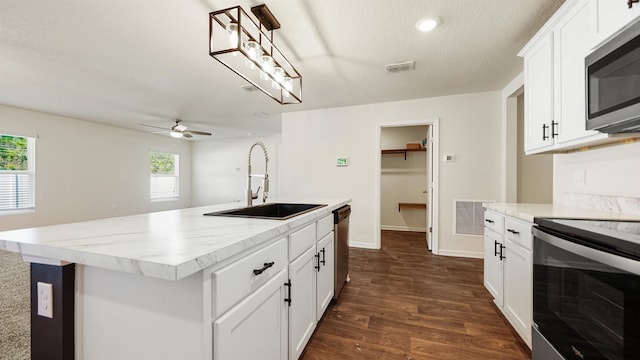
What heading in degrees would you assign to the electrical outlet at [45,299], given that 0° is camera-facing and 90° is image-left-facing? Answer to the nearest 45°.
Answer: approximately 45°

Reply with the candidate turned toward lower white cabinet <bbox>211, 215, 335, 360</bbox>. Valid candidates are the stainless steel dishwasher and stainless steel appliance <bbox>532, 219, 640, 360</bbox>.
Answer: the stainless steel appliance

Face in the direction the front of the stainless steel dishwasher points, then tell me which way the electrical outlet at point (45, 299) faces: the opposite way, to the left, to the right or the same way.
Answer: to the right

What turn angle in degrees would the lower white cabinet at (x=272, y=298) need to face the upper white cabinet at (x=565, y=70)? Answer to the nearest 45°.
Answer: approximately 45° to its left

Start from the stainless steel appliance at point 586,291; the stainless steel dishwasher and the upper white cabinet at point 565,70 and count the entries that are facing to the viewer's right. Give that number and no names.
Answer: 1

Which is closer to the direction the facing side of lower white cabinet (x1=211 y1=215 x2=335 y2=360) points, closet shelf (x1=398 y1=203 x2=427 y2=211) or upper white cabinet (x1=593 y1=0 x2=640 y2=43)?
the upper white cabinet

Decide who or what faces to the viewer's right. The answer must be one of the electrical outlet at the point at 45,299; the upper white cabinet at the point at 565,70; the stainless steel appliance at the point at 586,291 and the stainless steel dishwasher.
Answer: the stainless steel dishwasher

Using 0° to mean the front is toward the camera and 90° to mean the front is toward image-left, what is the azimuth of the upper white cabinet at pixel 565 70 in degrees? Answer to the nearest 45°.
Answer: approximately 45°
